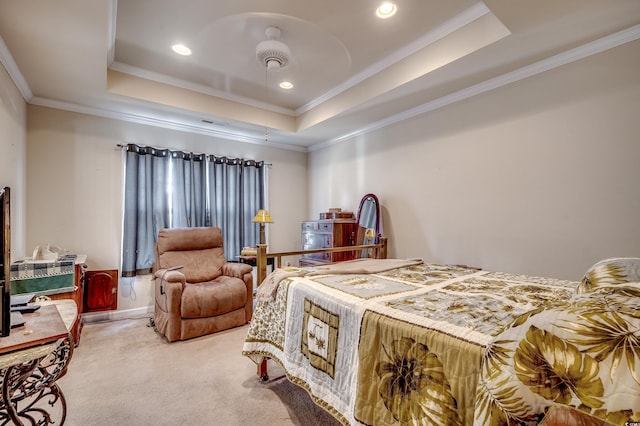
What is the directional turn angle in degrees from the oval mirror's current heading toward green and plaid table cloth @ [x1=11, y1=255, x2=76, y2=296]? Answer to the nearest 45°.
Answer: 0° — it already faces it

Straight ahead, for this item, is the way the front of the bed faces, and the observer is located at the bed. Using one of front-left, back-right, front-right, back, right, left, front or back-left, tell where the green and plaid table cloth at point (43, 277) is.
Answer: front-left

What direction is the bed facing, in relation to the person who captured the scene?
facing away from the viewer and to the left of the viewer

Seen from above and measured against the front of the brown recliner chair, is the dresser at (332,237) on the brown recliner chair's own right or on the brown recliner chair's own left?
on the brown recliner chair's own left

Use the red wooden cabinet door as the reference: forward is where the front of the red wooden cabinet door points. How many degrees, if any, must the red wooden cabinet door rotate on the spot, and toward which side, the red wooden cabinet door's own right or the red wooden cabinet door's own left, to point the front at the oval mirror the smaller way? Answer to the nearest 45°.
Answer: approximately 45° to the red wooden cabinet door's own left

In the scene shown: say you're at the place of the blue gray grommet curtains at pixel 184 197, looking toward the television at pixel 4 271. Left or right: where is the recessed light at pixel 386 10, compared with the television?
left
